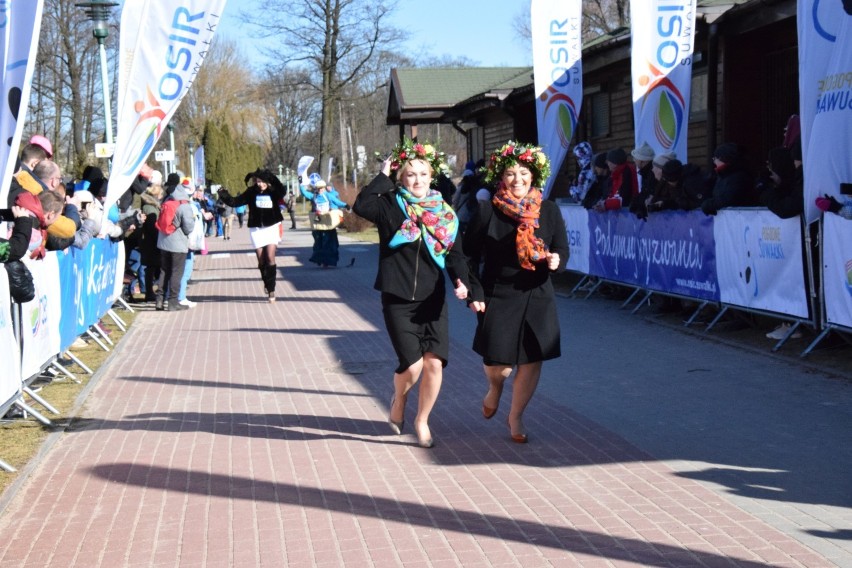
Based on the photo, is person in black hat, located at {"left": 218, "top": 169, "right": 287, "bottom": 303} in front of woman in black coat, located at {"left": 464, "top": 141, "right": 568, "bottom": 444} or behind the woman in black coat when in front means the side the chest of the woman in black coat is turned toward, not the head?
behind

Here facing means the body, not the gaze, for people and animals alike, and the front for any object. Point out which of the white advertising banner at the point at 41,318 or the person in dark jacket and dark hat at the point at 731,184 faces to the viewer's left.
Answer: the person in dark jacket and dark hat

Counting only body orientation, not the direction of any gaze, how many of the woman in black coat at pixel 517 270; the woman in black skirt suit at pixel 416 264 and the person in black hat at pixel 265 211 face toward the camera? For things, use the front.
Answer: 3

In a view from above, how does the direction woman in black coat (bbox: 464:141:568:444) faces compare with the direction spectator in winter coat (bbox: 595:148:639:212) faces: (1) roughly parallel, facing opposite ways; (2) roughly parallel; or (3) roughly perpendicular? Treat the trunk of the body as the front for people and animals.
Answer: roughly perpendicular

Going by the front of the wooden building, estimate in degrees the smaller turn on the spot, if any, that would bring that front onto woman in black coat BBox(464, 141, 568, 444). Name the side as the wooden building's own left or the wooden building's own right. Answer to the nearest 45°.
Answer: approximately 45° to the wooden building's own left

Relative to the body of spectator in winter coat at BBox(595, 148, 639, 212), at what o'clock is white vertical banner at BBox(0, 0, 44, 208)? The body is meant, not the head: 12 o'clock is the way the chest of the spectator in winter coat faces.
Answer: The white vertical banner is roughly at 10 o'clock from the spectator in winter coat.

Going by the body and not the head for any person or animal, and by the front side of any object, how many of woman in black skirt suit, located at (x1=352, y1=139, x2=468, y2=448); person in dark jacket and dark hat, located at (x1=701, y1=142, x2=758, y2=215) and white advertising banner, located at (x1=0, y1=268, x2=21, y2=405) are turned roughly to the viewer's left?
1

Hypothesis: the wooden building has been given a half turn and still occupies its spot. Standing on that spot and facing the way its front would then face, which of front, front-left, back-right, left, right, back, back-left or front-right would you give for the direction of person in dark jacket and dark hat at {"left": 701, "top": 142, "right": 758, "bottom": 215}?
back-right

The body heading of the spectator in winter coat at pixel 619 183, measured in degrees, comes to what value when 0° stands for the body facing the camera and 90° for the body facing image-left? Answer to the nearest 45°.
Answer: approximately 90°

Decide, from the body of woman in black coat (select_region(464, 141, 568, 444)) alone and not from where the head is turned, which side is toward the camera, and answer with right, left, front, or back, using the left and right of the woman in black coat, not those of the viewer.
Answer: front

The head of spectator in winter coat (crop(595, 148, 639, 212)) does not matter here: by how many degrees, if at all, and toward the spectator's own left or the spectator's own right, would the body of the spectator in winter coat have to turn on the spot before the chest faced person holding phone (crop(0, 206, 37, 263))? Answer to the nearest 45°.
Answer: approximately 45° to the spectator's own left

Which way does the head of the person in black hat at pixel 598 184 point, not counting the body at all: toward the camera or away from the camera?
toward the camera

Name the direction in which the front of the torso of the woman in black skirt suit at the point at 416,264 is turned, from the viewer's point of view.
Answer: toward the camera

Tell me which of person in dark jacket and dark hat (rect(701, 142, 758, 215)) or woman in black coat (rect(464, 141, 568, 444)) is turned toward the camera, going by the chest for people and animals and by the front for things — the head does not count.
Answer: the woman in black coat

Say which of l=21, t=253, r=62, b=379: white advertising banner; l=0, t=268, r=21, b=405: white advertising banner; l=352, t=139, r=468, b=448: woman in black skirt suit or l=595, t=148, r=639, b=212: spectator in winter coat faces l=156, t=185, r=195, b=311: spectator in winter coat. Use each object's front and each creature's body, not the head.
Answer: l=595, t=148, r=639, b=212: spectator in winter coat

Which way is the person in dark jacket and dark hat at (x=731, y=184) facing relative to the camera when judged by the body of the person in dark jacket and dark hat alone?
to the viewer's left

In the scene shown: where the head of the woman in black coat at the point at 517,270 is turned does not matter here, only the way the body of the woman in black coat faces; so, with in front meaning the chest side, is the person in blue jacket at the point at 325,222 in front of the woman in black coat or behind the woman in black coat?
behind
